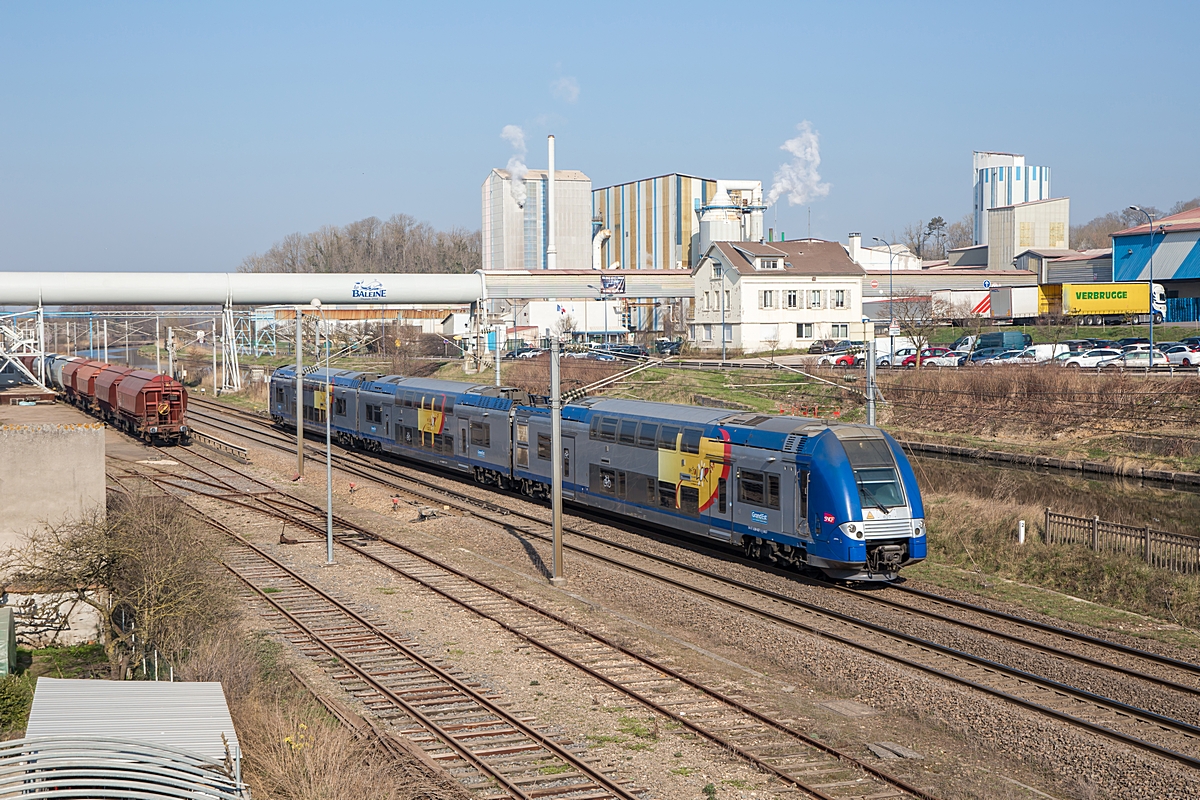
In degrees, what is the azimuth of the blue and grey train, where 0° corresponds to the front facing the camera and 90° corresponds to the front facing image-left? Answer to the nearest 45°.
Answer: approximately 315°

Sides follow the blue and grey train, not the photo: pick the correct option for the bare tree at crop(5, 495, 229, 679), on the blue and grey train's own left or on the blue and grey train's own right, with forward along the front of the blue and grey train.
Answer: on the blue and grey train's own right

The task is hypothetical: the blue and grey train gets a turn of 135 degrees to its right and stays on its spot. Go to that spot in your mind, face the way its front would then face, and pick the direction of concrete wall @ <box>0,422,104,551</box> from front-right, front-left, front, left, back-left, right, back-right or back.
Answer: front
